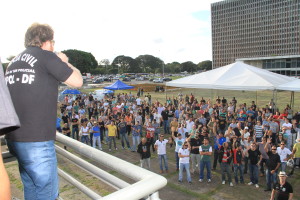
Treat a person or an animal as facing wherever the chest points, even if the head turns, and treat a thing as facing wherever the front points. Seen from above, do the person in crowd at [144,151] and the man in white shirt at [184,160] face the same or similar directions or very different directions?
same or similar directions

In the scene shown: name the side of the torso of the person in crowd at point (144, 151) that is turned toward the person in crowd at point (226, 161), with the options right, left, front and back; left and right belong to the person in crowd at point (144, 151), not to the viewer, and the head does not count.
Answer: left

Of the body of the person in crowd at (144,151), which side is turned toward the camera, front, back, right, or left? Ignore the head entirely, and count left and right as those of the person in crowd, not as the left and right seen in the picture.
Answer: front

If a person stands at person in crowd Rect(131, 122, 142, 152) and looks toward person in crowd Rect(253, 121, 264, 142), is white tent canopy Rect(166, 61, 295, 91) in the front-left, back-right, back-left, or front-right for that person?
front-left

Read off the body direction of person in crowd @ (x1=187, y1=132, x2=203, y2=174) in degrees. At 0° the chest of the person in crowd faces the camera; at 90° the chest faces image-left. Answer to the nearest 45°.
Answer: approximately 0°

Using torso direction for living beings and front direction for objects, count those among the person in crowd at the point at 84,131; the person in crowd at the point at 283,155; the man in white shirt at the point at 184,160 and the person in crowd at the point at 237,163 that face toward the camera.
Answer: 4

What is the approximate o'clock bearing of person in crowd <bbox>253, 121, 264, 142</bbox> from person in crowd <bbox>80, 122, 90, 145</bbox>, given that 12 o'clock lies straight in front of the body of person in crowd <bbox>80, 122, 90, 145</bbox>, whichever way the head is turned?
person in crowd <bbox>253, 121, 264, 142</bbox> is roughly at 10 o'clock from person in crowd <bbox>80, 122, 90, 145</bbox>.

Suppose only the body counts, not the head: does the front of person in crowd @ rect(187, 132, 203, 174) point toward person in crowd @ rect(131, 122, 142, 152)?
no

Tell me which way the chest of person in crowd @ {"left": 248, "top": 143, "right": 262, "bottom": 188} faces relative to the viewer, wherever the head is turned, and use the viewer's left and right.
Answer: facing the viewer and to the left of the viewer

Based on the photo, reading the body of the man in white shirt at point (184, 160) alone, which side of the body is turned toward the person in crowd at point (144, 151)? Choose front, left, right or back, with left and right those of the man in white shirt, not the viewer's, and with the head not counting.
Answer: right

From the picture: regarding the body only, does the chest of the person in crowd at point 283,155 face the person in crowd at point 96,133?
no

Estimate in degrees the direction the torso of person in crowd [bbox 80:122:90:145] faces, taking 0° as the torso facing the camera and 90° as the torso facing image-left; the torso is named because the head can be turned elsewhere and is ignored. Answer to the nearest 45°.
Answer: approximately 0°

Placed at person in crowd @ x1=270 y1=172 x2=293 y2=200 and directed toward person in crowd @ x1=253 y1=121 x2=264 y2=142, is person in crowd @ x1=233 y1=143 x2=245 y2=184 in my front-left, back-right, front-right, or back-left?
front-left

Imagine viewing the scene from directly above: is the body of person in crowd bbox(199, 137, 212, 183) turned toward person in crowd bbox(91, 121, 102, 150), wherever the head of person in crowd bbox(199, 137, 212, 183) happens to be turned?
no

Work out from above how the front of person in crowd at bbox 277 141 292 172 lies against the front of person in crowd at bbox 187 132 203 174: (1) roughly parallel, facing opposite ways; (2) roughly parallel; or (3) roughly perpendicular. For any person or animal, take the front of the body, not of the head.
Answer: roughly parallel

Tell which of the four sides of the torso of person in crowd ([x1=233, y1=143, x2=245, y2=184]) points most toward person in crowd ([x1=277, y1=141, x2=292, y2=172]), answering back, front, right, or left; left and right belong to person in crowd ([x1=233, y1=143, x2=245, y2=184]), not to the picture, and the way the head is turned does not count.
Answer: left

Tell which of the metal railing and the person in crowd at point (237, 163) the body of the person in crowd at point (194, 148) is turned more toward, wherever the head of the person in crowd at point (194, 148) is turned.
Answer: the metal railing

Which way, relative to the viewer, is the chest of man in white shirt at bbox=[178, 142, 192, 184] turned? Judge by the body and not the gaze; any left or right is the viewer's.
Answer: facing the viewer

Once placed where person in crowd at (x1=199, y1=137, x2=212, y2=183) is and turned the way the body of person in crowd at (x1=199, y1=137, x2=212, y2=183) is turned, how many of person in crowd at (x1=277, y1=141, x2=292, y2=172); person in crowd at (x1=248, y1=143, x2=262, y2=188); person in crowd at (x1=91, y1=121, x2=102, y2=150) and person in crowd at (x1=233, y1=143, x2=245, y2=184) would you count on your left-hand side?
3
